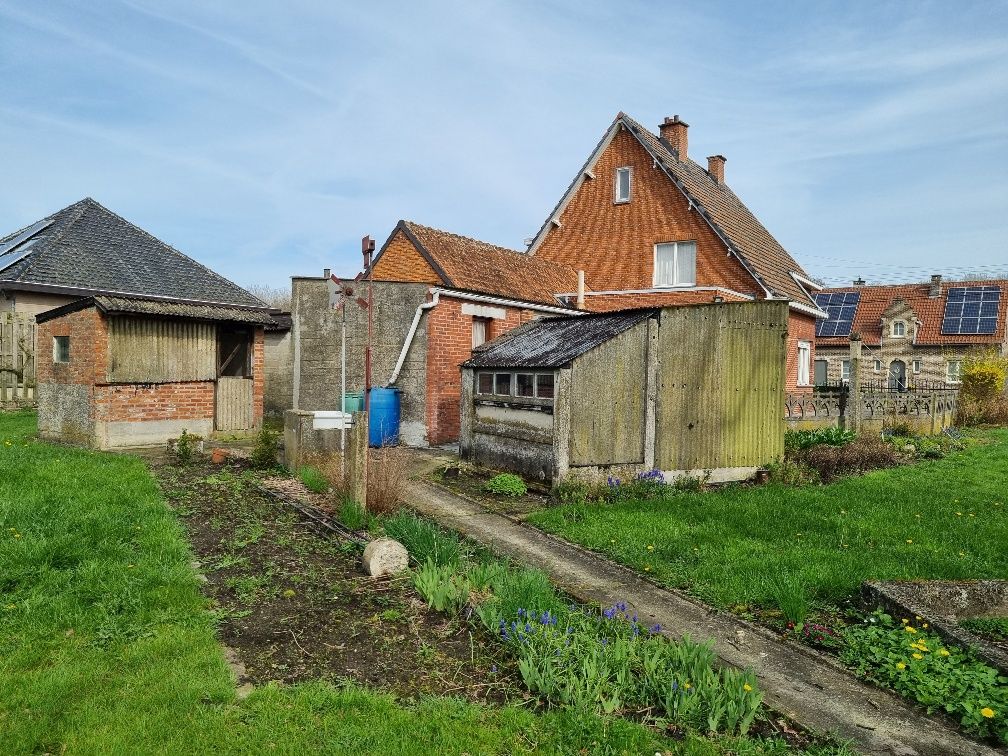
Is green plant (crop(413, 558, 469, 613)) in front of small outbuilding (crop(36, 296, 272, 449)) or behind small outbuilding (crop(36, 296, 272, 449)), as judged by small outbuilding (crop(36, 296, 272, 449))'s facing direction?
in front

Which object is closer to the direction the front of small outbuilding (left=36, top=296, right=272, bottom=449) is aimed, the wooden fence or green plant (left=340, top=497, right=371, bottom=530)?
the green plant

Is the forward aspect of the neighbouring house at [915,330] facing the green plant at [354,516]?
yes

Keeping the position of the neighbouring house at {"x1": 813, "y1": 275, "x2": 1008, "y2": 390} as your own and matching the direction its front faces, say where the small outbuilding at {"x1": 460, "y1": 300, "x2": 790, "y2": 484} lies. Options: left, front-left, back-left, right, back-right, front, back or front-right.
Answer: front

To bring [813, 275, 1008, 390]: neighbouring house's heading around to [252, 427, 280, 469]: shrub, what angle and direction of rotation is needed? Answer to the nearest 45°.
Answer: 0° — it already faces it

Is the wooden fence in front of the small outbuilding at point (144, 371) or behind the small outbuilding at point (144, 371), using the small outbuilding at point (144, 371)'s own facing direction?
behind

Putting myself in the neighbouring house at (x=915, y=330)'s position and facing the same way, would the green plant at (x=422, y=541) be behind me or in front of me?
in front

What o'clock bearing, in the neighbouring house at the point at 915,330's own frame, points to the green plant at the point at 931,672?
The green plant is roughly at 12 o'clock from the neighbouring house.

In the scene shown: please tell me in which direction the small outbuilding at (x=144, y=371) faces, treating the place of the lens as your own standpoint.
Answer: facing the viewer and to the right of the viewer

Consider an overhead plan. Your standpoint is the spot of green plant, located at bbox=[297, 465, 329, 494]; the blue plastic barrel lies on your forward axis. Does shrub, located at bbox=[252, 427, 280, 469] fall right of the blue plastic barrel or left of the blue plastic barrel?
left

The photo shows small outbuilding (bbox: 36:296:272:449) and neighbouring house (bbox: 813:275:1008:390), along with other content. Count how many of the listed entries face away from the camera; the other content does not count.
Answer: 0

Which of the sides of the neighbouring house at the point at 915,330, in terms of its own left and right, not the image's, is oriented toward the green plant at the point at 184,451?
front

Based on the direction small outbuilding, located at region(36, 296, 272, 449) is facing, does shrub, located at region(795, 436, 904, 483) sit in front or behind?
in front

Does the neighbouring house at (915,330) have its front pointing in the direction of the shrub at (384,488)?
yes

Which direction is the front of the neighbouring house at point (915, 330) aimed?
toward the camera
